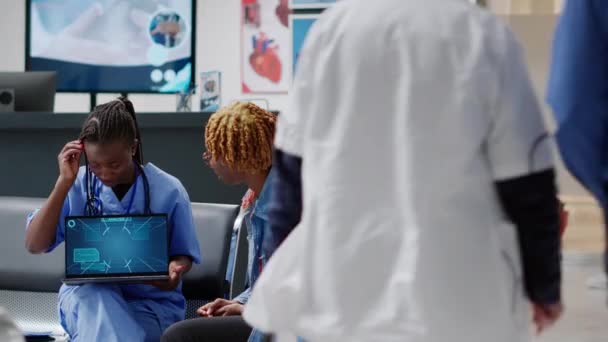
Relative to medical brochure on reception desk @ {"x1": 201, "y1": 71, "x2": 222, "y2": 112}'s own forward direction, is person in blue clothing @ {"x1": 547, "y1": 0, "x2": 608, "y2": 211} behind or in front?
in front

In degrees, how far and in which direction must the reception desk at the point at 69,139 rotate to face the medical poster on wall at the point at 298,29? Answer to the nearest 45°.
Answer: approximately 135° to its left

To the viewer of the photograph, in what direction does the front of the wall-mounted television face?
facing the viewer

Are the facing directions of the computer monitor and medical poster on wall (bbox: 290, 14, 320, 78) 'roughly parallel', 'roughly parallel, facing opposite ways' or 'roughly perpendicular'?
roughly parallel, facing opposite ways

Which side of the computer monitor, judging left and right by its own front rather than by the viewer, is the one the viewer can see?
back

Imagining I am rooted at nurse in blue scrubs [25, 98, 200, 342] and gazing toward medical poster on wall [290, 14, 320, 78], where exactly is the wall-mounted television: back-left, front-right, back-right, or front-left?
front-left

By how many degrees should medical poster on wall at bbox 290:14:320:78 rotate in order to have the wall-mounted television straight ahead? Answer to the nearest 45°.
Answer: approximately 90° to its right

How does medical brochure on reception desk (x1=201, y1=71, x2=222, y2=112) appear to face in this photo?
toward the camera

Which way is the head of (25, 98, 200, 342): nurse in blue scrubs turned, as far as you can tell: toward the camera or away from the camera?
toward the camera

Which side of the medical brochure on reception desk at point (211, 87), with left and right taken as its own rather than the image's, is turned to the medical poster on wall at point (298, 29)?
left

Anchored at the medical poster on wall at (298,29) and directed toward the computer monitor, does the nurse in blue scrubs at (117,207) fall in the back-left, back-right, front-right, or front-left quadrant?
front-left

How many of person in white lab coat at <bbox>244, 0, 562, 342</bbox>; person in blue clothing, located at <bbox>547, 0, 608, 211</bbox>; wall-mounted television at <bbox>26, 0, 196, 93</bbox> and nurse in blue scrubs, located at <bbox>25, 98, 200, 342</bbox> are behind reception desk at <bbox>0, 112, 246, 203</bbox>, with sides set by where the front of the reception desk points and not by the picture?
1

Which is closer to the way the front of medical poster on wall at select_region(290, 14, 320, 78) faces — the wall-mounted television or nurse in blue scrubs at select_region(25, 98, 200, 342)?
the nurse in blue scrubs

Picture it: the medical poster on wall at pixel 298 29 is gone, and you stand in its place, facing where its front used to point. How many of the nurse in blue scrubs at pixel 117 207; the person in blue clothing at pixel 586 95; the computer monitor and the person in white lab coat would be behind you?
0

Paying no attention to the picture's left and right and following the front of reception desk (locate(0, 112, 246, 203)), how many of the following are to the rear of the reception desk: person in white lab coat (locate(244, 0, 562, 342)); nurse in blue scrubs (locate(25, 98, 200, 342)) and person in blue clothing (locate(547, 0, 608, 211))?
0

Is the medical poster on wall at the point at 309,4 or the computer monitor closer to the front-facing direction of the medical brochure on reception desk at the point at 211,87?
the computer monitor

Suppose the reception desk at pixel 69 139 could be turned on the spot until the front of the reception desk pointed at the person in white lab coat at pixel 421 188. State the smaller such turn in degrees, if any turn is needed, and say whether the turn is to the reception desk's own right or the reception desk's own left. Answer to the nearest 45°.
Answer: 0° — it already faces them

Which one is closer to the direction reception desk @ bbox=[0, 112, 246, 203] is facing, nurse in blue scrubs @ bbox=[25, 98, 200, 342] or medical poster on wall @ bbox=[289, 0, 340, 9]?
the nurse in blue scrubs

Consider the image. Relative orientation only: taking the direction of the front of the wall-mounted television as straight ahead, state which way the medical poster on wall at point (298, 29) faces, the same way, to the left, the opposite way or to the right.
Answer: the same way

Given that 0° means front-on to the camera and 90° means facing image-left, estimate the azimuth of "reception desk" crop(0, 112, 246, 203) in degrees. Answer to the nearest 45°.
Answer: approximately 0°

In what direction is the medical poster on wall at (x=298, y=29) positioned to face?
toward the camera
